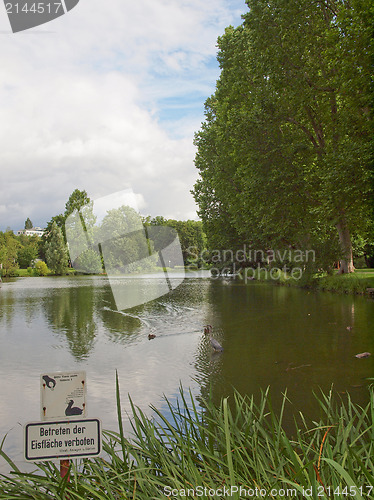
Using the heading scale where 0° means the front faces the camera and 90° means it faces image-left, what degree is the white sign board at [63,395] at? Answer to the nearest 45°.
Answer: approximately 0°

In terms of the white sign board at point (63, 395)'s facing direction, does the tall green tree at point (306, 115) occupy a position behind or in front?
behind
